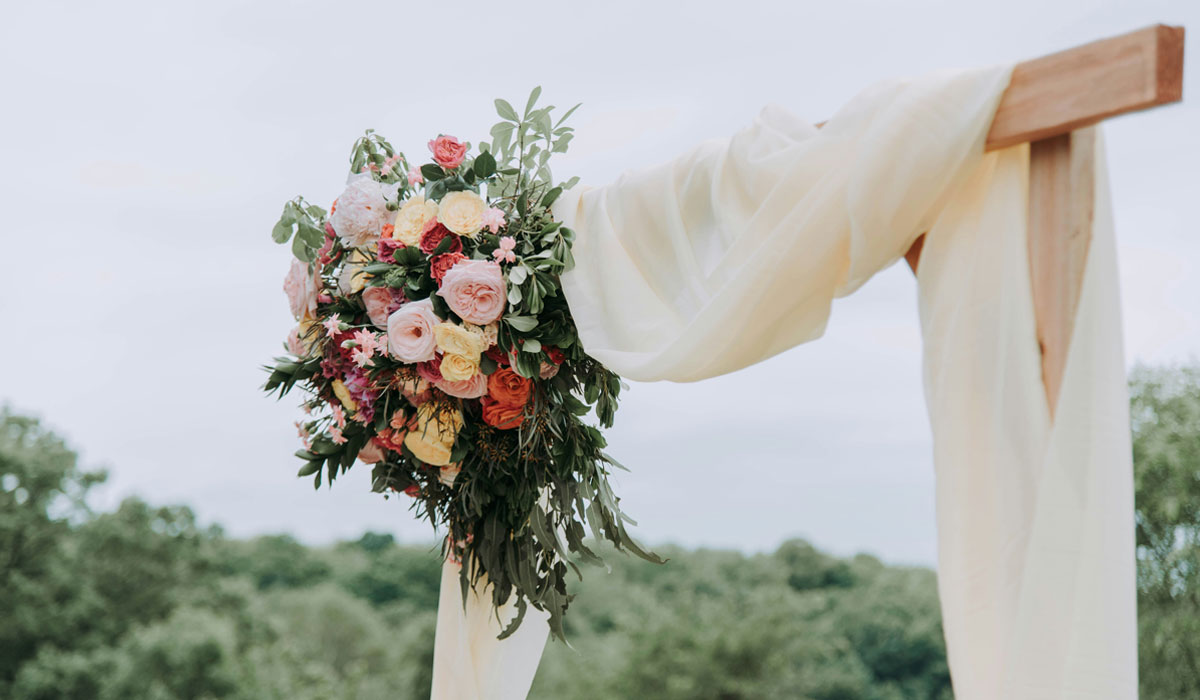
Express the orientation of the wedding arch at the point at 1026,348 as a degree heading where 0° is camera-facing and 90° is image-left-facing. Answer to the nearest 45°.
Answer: approximately 45°

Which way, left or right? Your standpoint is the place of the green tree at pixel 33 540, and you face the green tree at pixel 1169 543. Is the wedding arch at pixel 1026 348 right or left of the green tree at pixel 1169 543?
right

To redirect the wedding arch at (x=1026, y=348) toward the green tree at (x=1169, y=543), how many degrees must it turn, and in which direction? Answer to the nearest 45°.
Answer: approximately 135° to its right

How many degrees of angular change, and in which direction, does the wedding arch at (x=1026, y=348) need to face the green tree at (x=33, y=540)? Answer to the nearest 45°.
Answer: approximately 90° to its right
